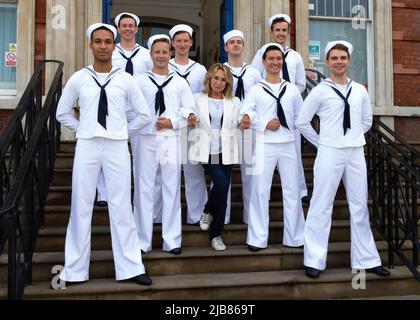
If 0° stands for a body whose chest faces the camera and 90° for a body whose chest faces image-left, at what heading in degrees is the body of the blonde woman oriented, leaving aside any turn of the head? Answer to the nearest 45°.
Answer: approximately 0°

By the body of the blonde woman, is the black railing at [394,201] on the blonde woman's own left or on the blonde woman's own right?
on the blonde woman's own left

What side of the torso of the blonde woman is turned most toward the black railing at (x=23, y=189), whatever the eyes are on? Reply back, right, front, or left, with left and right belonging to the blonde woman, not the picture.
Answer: right
